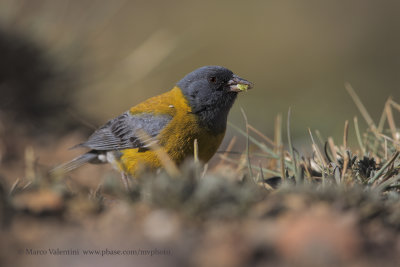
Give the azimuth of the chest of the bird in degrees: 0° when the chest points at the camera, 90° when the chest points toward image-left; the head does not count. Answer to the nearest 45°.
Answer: approximately 270°
